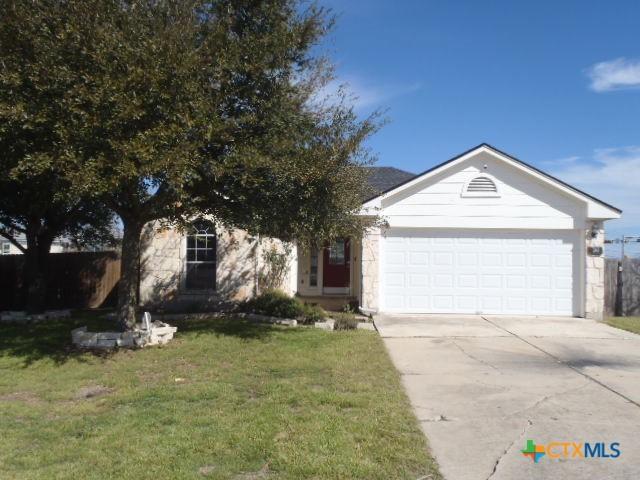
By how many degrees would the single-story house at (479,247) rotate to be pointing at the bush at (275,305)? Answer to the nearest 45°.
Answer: approximately 90° to its right

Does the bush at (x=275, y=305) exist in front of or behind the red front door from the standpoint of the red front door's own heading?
in front

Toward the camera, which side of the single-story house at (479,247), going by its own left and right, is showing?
front

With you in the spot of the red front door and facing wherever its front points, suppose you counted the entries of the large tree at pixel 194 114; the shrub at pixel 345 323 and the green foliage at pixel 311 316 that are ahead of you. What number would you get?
3

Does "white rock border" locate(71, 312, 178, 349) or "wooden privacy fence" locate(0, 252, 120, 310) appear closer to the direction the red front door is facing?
the white rock border

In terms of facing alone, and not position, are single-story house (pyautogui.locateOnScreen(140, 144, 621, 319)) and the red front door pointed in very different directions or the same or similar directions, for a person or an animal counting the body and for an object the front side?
same or similar directions

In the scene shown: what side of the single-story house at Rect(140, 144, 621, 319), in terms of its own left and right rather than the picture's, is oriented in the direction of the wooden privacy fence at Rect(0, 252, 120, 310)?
right

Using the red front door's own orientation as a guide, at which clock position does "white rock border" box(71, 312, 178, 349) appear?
The white rock border is roughly at 1 o'clock from the red front door.

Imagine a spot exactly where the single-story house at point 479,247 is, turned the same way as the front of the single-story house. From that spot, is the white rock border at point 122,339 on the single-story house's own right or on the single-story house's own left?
on the single-story house's own right

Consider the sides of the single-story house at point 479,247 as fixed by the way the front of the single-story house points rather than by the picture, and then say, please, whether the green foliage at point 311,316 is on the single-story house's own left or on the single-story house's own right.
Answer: on the single-story house's own right

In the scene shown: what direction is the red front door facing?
toward the camera

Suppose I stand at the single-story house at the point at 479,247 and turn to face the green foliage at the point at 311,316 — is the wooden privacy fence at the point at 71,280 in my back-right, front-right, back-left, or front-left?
front-right

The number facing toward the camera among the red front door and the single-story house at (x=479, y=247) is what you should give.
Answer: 2
